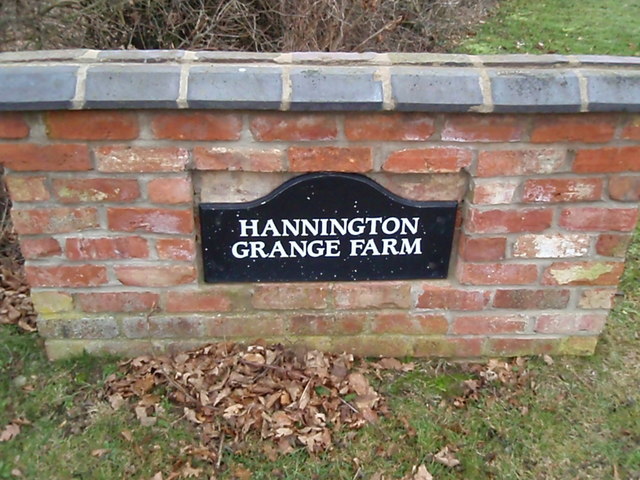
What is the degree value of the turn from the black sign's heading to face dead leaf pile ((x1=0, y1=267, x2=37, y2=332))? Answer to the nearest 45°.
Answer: approximately 90° to its right

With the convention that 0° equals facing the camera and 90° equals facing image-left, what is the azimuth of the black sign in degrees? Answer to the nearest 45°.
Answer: approximately 0°
